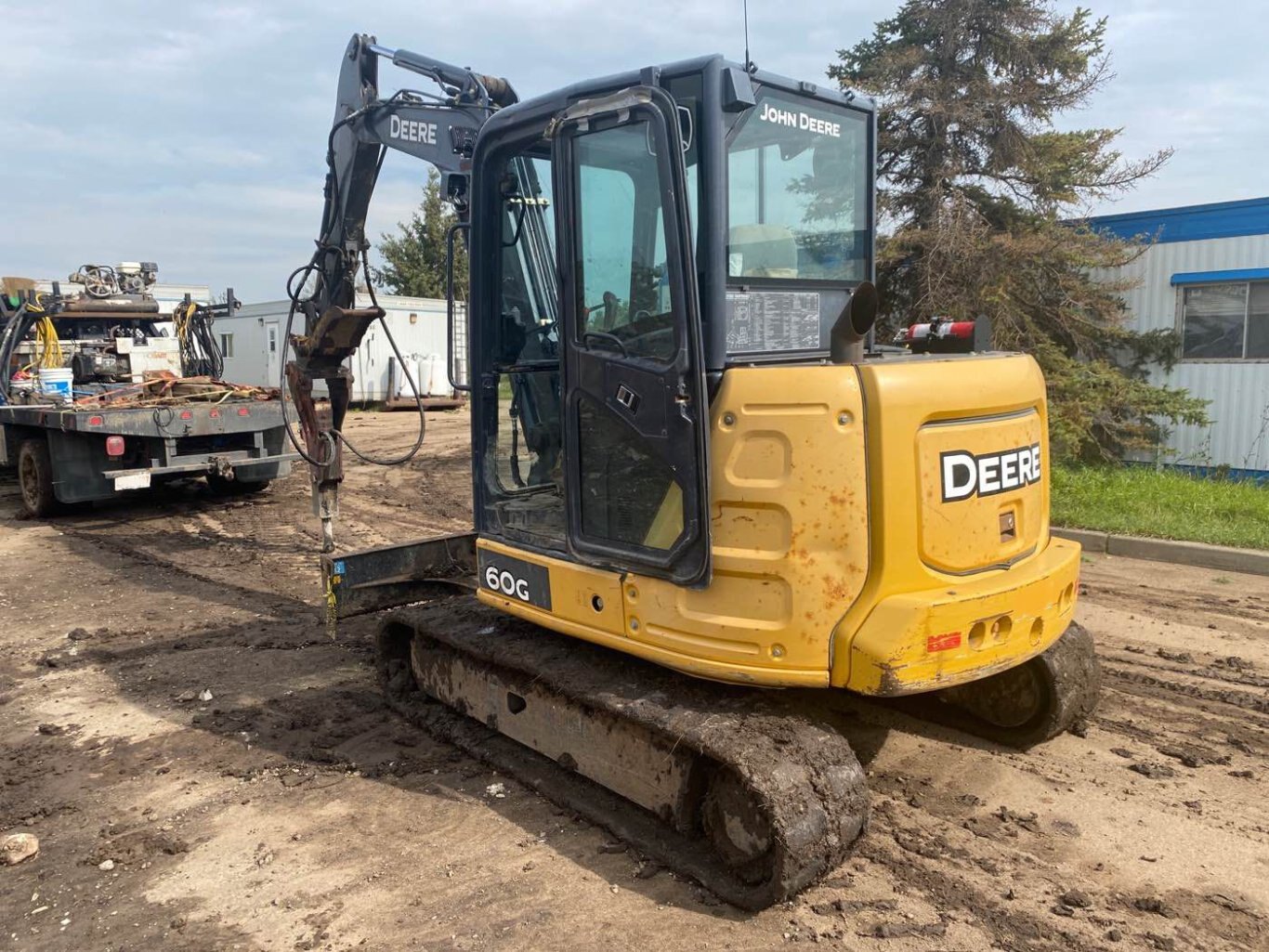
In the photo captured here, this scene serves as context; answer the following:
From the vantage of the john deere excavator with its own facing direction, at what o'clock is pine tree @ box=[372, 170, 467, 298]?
The pine tree is roughly at 1 o'clock from the john deere excavator.

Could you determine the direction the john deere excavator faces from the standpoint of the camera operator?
facing away from the viewer and to the left of the viewer

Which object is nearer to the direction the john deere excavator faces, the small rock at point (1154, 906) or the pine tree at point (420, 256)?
the pine tree

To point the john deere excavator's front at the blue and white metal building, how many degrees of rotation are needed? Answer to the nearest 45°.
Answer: approximately 90° to its right

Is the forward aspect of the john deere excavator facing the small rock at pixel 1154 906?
no

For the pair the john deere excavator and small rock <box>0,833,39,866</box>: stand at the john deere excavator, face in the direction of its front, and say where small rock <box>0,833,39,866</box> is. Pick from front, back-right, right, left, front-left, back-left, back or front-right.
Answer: front-left

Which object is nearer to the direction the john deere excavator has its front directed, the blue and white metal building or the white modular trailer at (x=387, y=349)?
the white modular trailer

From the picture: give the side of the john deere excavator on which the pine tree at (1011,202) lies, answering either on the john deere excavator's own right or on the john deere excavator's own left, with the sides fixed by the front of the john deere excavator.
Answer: on the john deere excavator's own right

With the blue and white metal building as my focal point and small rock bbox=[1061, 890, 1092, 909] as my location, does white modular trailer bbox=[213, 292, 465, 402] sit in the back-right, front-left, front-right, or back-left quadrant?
front-left

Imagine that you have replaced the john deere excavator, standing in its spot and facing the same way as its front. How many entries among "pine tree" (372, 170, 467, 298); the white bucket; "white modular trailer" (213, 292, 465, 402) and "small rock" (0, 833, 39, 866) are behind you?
0

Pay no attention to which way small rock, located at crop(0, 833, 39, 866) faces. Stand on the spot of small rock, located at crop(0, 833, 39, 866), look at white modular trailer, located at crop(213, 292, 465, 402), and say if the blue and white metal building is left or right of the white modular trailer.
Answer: right

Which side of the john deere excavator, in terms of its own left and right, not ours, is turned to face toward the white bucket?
front

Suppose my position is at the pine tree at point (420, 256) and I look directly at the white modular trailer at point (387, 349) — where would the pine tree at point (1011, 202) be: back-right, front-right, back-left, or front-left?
front-left

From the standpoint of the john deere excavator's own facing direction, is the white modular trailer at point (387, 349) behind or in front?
in front
